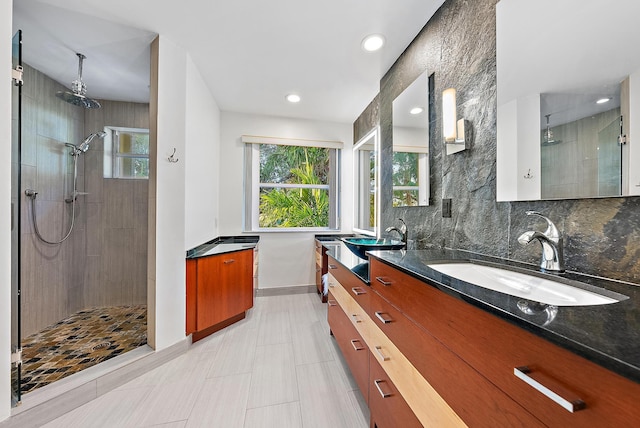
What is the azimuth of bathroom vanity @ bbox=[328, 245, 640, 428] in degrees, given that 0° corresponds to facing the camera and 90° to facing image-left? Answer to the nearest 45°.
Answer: approximately 45°

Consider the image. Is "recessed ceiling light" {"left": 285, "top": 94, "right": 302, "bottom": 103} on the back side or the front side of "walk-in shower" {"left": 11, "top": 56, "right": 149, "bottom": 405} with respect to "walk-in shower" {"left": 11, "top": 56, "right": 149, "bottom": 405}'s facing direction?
on the front side

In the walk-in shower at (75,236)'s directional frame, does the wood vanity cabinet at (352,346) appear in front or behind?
in front

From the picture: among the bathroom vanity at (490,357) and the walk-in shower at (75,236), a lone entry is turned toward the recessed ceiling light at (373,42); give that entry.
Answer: the walk-in shower

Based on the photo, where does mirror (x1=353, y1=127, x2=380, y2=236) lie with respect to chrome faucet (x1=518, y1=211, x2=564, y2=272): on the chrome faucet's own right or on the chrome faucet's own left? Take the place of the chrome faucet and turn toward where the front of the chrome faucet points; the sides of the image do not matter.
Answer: on the chrome faucet's own right

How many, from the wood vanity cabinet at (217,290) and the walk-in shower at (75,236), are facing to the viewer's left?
0

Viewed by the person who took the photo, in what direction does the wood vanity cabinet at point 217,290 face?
facing the viewer and to the right of the viewer
